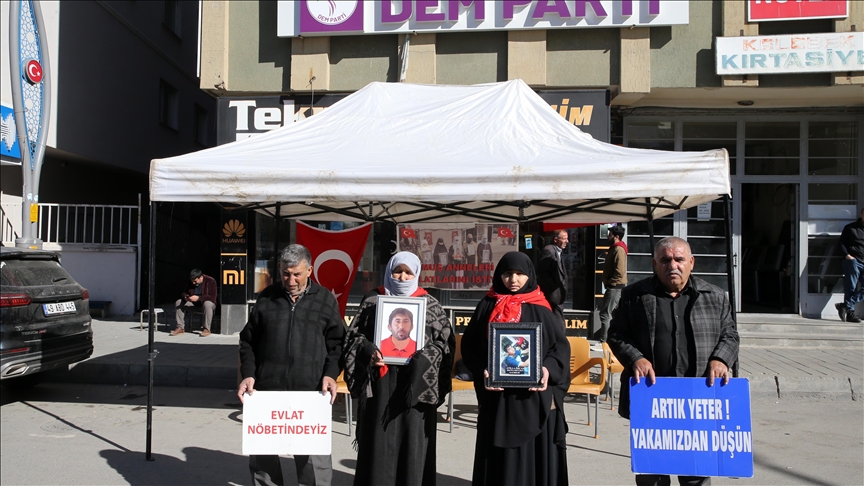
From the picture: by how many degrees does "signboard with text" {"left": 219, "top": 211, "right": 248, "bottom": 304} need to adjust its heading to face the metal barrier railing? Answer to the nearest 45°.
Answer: approximately 135° to its right

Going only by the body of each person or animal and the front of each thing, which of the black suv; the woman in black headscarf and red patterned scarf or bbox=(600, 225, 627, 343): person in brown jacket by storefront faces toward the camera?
the woman in black headscarf and red patterned scarf

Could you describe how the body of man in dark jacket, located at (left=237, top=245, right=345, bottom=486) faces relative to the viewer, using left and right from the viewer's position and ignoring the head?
facing the viewer

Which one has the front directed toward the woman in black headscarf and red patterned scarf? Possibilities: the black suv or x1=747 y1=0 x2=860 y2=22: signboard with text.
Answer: the signboard with text

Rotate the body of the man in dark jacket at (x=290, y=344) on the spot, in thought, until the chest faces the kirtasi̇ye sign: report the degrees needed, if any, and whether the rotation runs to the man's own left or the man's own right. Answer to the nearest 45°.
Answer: approximately 135° to the man's own left

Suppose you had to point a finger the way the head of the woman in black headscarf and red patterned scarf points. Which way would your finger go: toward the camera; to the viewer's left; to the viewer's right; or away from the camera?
toward the camera

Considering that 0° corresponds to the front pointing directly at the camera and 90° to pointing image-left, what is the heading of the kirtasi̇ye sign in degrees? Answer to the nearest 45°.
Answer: approximately 0°

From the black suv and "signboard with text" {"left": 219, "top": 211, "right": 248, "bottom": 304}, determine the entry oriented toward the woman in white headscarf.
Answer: the signboard with text

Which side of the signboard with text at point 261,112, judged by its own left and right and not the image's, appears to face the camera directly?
front

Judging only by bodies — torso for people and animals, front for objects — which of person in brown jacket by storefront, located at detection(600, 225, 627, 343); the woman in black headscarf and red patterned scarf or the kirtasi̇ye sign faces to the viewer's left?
the person in brown jacket by storefront

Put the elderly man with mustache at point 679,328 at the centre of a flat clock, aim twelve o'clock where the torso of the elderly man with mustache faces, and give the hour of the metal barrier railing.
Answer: The metal barrier railing is roughly at 4 o'clock from the elderly man with mustache.

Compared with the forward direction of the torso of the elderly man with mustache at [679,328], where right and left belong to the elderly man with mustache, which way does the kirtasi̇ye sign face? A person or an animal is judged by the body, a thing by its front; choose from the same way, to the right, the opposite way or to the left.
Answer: the same way

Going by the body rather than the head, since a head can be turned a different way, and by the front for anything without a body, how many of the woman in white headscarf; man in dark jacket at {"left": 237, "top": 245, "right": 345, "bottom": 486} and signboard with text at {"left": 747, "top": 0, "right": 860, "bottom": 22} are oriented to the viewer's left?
0
